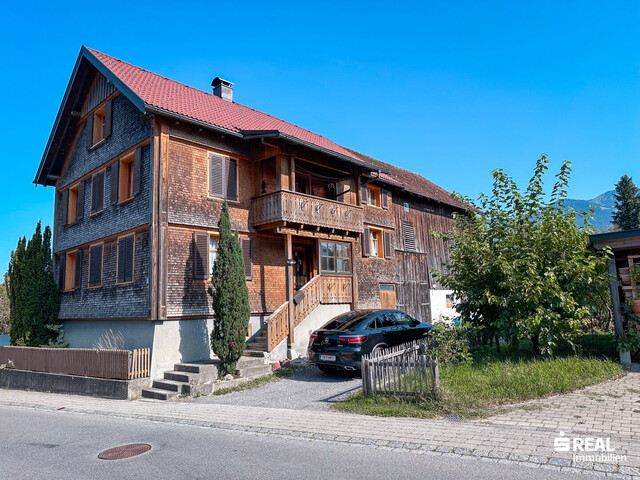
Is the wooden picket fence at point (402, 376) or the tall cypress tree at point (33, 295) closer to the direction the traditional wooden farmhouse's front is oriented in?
the wooden picket fence

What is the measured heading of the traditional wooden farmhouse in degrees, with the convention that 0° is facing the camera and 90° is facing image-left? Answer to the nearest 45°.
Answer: approximately 315°

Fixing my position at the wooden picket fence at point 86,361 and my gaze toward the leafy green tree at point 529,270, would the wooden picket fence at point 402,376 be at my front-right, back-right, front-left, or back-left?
front-right

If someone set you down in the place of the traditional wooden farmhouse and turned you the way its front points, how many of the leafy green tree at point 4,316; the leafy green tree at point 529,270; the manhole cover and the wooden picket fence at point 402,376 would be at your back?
1

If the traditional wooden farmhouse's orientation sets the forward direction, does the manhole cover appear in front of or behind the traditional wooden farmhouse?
in front

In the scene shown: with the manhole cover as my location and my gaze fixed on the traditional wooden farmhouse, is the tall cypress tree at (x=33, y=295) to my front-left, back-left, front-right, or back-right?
front-left

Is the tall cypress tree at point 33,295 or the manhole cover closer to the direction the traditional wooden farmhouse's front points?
the manhole cover

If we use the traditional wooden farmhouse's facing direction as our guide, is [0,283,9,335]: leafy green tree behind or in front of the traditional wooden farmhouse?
behind

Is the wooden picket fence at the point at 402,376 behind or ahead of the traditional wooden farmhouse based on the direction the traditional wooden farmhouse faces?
ahead

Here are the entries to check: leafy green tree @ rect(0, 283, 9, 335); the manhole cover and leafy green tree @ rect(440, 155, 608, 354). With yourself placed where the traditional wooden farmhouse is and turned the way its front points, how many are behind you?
1

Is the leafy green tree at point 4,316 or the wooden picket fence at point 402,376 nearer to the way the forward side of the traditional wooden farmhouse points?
the wooden picket fence

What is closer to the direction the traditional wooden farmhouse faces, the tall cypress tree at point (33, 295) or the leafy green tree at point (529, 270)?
the leafy green tree

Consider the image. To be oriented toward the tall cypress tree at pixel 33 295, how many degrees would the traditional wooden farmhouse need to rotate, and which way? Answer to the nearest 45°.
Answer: approximately 90° to its right

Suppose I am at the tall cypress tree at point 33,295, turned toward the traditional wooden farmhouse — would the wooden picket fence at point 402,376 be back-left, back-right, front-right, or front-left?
front-right

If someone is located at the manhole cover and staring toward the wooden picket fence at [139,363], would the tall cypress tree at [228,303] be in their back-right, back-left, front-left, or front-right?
front-right

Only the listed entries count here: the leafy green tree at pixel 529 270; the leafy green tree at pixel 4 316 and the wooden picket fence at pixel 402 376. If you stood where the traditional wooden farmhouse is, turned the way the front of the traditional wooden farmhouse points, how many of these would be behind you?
1
